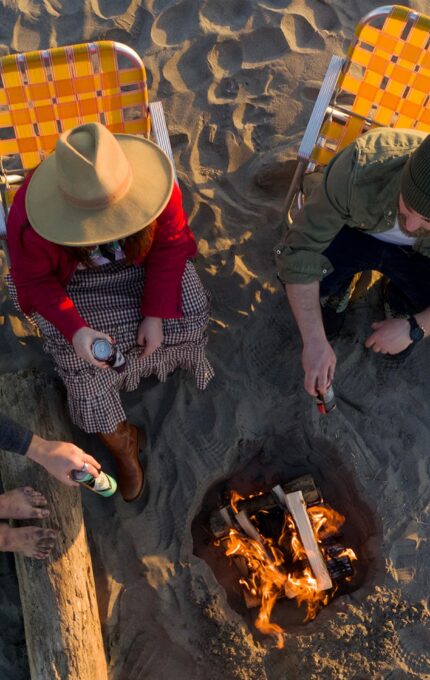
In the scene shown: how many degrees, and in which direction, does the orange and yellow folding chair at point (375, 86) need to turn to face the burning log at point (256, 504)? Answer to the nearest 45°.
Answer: approximately 45° to its left

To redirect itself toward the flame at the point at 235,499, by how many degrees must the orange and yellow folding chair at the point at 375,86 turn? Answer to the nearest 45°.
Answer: approximately 45° to its left

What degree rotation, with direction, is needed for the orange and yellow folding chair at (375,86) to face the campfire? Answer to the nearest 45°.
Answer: approximately 45° to its left

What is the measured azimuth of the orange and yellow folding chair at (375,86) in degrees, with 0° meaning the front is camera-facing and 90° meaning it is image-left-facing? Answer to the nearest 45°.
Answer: approximately 45°
